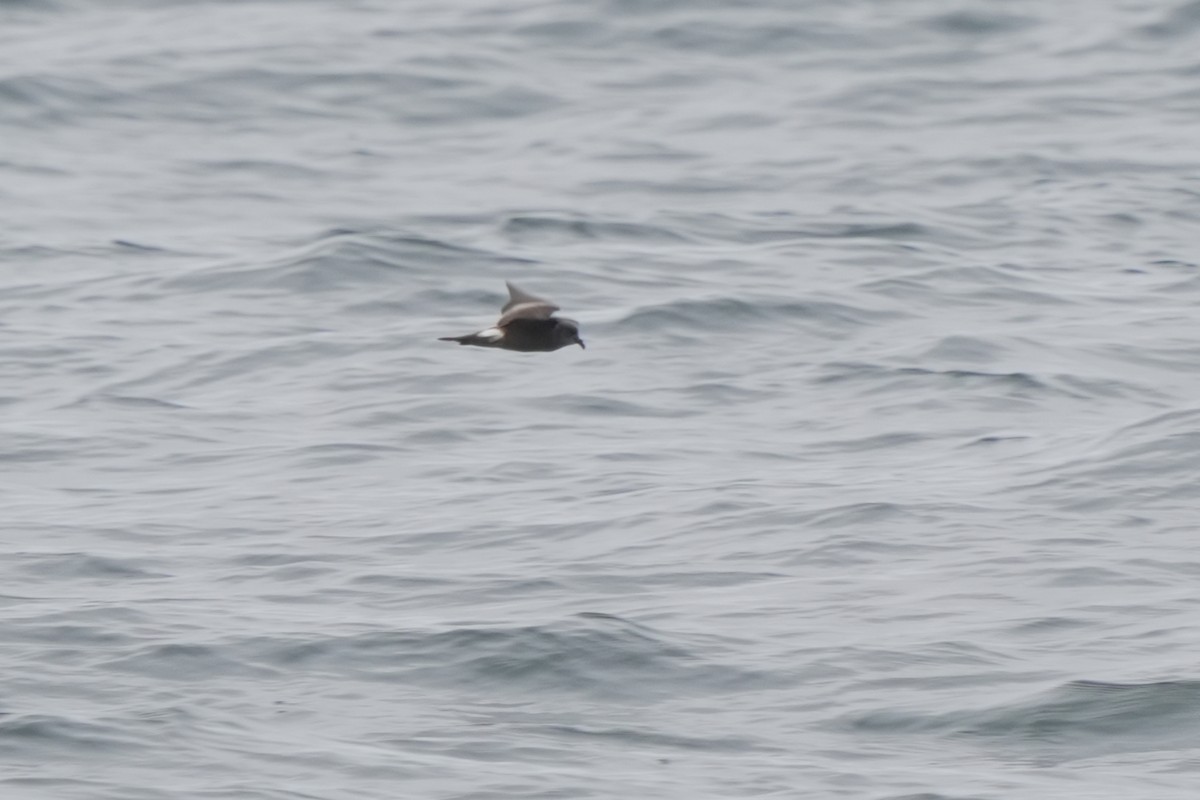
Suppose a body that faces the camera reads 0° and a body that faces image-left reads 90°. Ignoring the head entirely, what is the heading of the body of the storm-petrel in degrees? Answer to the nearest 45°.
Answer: approximately 270°
